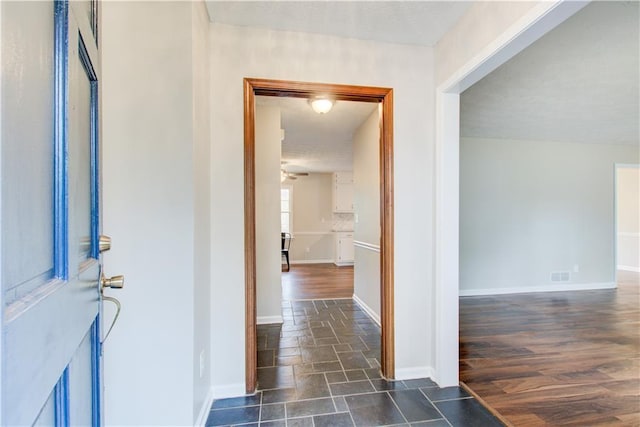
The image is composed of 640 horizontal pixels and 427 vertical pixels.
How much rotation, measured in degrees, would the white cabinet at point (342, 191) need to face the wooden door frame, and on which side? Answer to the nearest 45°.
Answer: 0° — it already faces it

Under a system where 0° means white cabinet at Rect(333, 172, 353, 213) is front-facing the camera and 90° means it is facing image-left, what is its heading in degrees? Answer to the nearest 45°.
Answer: approximately 0°

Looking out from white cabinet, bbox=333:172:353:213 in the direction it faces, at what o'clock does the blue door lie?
The blue door is roughly at 12 o'clock from the white cabinet.
